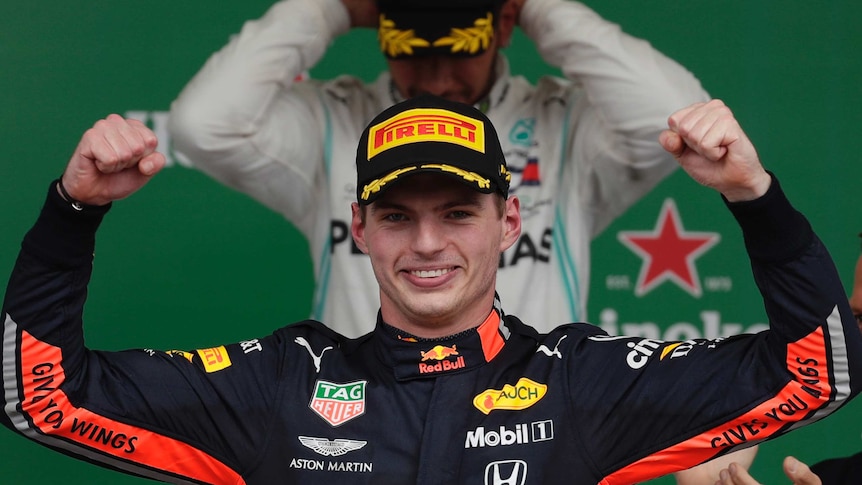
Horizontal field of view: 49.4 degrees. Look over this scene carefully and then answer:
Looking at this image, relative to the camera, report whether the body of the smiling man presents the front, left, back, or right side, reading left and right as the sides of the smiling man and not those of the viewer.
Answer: front

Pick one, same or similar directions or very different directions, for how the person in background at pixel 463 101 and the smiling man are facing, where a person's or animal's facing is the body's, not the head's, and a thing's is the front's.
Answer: same or similar directions

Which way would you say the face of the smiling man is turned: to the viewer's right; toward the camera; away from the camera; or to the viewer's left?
toward the camera

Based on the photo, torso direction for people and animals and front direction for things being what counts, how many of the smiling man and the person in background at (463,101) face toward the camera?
2

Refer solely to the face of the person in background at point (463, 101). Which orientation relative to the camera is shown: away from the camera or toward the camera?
toward the camera

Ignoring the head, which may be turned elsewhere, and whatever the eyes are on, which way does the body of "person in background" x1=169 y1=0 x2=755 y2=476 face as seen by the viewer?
toward the camera
